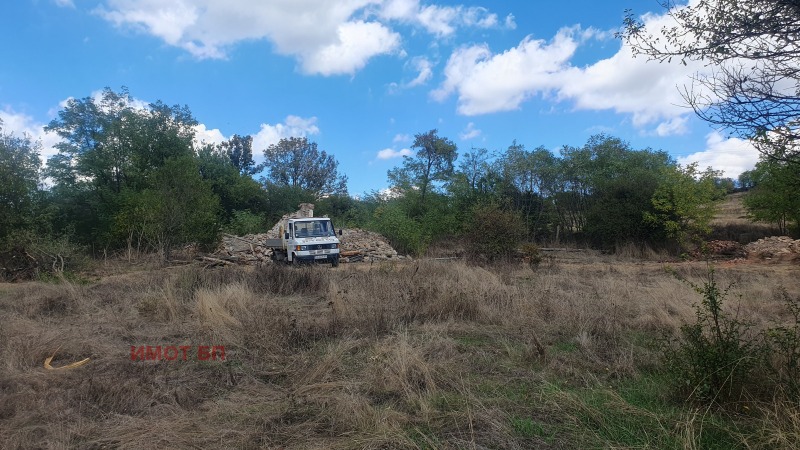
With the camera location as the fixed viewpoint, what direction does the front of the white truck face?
facing the viewer and to the right of the viewer

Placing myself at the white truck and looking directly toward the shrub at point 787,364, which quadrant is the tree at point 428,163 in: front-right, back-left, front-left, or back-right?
back-left

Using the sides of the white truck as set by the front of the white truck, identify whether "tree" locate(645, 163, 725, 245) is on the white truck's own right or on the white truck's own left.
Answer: on the white truck's own left

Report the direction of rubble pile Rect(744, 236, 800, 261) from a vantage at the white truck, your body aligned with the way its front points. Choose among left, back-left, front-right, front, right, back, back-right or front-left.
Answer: front-left

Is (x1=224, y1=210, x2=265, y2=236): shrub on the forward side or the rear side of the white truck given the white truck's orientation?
on the rear side

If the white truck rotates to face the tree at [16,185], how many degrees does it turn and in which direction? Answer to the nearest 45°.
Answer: approximately 135° to its right

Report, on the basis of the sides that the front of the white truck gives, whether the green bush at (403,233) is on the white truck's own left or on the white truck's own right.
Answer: on the white truck's own left

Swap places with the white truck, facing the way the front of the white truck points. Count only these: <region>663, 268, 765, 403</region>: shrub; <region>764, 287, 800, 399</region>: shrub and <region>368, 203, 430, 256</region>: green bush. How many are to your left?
1

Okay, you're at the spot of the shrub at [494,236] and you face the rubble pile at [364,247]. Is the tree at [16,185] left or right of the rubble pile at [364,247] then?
left

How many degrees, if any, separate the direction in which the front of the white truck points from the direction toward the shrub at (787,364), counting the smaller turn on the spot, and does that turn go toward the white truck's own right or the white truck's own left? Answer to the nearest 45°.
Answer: approximately 45° to the white truck's own right
